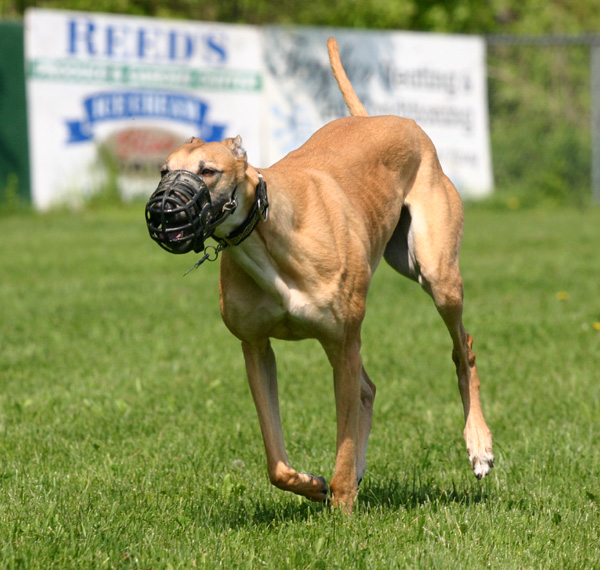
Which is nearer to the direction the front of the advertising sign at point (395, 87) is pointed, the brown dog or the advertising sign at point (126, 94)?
the brown dog

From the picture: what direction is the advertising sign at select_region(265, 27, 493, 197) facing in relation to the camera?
toward the camera

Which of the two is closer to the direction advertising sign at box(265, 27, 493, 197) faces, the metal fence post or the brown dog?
the brown dog

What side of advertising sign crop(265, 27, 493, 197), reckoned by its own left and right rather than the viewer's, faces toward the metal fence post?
left

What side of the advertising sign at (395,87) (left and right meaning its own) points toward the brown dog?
front

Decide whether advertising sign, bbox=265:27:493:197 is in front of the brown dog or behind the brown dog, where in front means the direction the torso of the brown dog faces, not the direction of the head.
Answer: behind

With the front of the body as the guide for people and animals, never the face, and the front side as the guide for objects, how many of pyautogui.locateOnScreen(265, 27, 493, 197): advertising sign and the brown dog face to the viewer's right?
0

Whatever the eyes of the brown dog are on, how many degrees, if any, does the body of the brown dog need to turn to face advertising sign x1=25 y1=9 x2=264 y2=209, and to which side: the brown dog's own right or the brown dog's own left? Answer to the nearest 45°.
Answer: approximately 135° to the brown dog's own right

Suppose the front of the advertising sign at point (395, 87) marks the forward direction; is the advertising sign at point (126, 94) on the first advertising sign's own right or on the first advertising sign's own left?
on the first advertising sign's own right

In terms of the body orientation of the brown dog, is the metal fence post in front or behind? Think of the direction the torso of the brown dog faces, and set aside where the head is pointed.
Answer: behind
